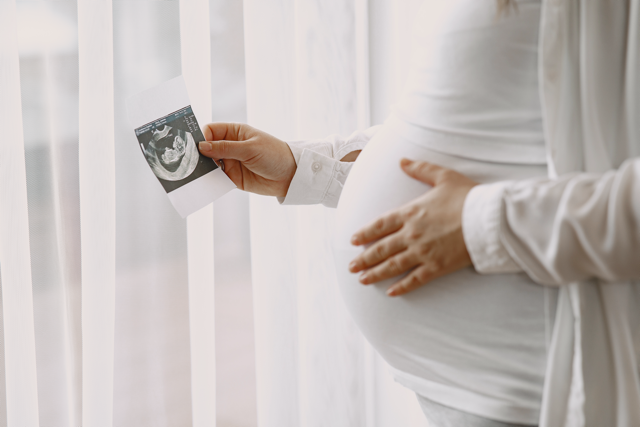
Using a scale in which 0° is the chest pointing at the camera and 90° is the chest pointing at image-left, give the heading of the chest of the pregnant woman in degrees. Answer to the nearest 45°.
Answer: approximately 90°
